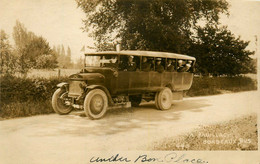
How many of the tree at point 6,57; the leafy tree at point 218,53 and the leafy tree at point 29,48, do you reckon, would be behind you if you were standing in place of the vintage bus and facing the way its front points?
1

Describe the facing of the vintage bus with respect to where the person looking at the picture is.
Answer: facing the viewer and to the left of the viewer

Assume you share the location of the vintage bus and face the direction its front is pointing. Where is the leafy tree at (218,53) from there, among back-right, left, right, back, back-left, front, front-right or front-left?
back

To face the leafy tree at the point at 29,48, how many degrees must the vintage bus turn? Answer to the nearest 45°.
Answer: approximately 45° to its right
